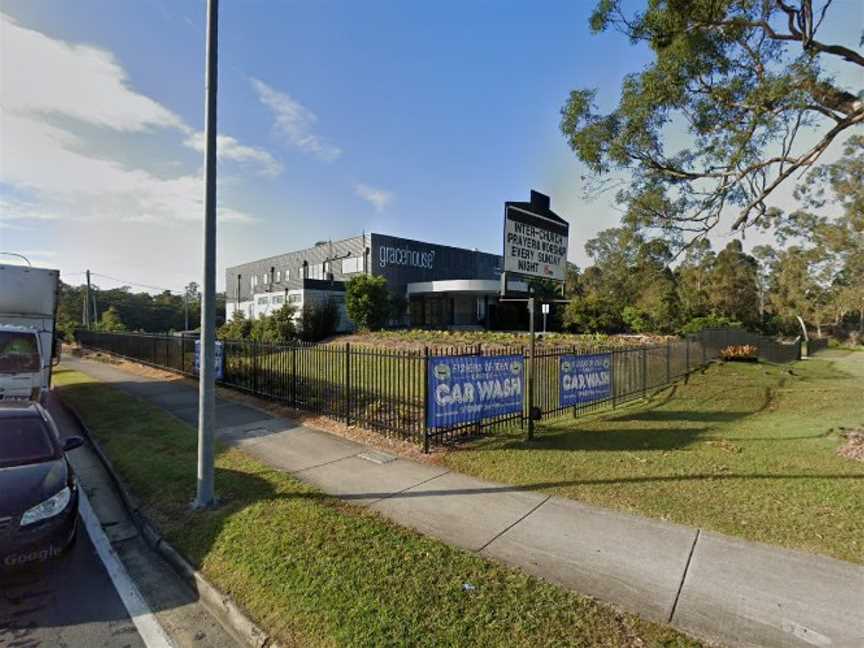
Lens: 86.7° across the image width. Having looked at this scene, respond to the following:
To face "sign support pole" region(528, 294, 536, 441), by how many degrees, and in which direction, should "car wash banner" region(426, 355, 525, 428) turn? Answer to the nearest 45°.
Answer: approximately 45° to its left

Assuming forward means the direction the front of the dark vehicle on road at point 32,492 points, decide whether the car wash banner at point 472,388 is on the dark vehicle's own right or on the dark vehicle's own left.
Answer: on the dark vehicle's own left

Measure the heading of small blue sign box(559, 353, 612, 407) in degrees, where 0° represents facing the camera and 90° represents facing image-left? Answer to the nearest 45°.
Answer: approximately 315°

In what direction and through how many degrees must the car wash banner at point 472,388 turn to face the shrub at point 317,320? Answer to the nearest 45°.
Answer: approximately 180°

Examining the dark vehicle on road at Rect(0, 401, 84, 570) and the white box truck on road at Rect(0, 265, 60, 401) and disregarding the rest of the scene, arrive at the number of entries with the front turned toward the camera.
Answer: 2

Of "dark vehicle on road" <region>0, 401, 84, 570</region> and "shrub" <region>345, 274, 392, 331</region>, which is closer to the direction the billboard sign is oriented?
the dark vehicle on road

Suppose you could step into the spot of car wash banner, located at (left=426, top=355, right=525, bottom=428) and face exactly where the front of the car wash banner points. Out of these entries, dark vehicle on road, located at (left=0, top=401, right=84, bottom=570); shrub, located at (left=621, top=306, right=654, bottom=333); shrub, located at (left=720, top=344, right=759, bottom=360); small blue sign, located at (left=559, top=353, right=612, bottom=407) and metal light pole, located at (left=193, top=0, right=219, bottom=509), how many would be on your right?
2
